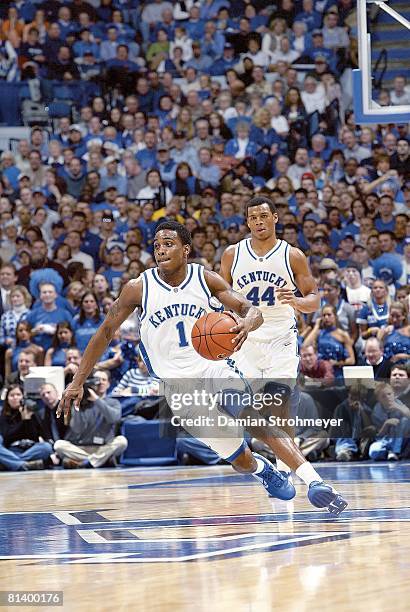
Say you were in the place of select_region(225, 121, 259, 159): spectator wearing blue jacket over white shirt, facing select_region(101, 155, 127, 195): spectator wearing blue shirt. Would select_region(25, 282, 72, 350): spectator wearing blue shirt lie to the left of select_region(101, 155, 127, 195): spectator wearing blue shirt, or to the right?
left

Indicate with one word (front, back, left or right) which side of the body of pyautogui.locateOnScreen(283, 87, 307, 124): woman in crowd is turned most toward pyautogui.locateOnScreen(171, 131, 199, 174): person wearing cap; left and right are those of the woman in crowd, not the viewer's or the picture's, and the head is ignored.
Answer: right

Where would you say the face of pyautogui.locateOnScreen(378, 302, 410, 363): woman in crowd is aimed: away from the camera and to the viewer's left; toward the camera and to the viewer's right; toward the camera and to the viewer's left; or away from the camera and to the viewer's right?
toward the camera and to the viewer's left

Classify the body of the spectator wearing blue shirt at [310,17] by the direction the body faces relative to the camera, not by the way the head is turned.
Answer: toward the camera

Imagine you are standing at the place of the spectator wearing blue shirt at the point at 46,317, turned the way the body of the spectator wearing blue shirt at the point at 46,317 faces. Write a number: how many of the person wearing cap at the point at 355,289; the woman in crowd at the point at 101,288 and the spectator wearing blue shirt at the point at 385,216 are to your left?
3

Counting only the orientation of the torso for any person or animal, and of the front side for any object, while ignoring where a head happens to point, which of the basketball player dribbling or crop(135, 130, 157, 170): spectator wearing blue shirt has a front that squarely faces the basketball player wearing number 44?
the spectator wearing blue shirt

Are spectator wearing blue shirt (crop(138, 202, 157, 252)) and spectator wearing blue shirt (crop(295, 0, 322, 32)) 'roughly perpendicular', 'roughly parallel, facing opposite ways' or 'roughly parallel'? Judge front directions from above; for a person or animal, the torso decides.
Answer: roughly parallel

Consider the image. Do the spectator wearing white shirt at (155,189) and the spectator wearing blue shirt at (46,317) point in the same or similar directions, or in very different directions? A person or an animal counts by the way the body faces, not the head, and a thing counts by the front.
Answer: same or similar directions

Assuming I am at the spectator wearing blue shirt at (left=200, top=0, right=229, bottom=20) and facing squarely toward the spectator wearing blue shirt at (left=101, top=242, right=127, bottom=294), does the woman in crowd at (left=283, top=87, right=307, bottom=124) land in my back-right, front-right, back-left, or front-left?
front-left

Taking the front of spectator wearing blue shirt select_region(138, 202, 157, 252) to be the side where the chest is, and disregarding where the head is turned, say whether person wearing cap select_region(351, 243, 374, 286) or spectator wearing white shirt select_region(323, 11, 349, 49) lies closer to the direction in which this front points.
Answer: the person wearing cap

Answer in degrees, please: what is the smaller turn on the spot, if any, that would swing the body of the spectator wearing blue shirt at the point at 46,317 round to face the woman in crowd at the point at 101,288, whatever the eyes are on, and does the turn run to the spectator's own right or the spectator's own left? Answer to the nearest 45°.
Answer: approximately 90° to the spectator's own left

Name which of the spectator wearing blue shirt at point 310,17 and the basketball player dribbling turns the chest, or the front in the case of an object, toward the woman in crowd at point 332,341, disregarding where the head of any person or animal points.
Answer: the spectator wearing blue shirt

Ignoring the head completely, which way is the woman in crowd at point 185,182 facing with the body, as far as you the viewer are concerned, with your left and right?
facing the viewer

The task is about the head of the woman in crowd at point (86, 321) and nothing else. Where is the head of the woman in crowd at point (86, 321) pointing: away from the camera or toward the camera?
toward the camera

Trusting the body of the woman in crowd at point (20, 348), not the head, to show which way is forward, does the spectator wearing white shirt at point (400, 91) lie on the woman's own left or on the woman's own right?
on the woman's own left
